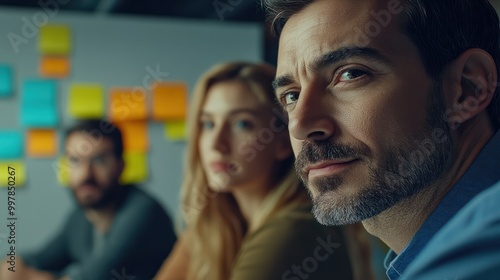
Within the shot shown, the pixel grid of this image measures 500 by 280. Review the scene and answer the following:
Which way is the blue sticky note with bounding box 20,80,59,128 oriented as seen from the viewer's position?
toward the camera

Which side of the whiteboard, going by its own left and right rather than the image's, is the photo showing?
front

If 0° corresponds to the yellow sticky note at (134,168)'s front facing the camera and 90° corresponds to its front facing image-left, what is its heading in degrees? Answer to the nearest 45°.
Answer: approximately 0°

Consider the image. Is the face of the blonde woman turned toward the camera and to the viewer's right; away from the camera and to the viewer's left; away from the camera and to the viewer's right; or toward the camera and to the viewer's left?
toward the camera and to the viewer's left

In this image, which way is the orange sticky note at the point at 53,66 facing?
toward the camera

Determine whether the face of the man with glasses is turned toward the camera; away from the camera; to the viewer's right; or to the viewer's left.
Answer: toward the camera

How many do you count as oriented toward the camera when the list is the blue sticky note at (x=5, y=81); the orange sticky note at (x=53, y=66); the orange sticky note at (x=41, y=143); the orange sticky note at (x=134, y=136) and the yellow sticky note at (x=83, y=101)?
5

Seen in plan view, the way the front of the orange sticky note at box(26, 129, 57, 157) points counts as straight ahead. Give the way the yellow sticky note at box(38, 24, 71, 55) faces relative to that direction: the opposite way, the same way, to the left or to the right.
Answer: the same way
